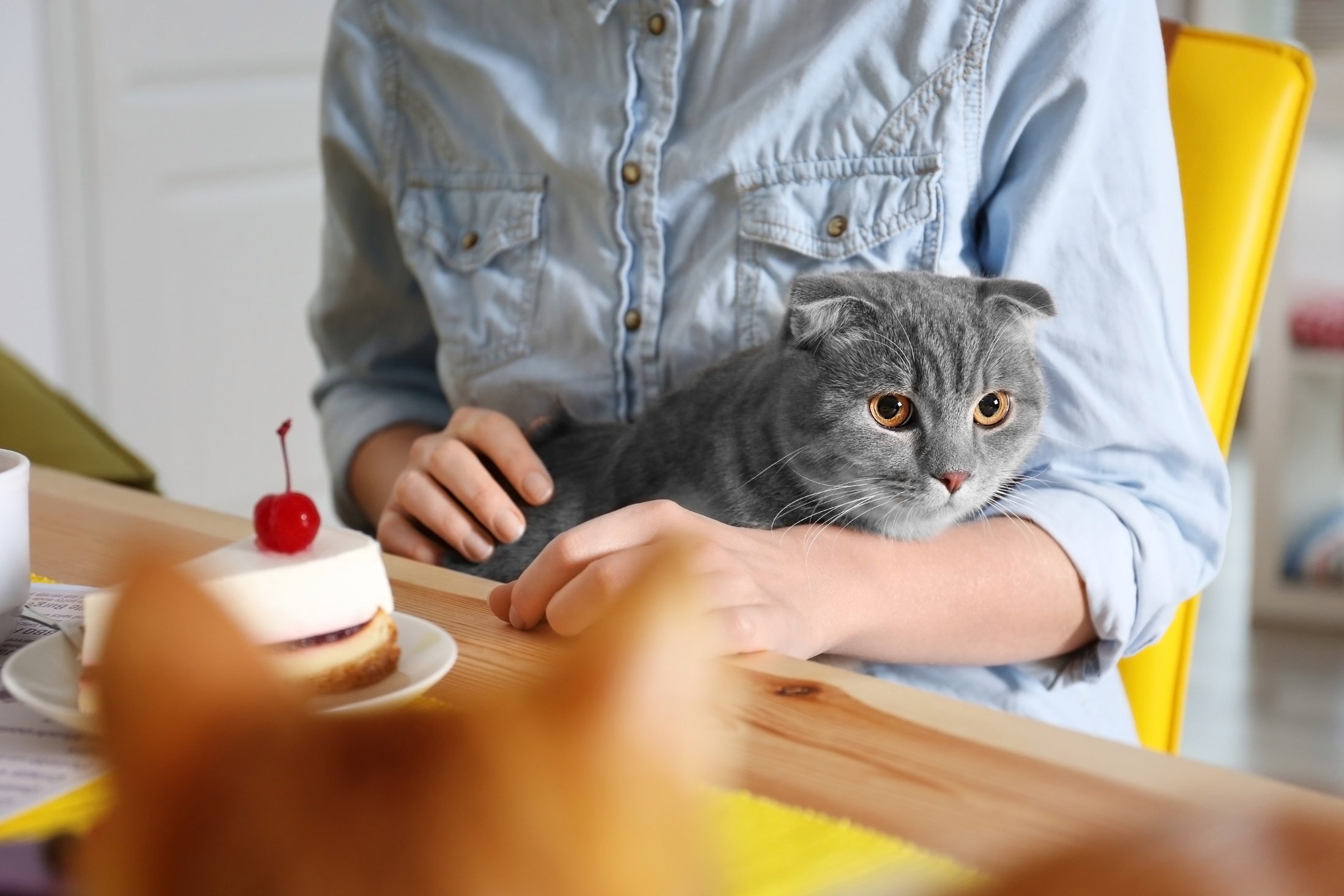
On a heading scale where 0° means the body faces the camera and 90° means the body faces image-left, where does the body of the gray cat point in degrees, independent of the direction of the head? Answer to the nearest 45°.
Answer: approximately 315°

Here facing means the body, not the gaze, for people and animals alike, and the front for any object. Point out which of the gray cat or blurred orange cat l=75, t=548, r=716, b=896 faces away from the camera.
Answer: the blurred orange cat

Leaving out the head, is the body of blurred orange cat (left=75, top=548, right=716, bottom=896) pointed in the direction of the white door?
yes

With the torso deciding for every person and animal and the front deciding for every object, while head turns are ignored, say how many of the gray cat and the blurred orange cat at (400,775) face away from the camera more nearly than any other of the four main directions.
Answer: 1

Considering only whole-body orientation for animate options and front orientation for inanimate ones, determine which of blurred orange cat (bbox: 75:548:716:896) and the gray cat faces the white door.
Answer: the blurred orange cat

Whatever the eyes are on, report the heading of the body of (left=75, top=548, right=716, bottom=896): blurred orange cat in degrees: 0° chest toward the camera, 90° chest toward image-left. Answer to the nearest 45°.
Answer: approximately 180°

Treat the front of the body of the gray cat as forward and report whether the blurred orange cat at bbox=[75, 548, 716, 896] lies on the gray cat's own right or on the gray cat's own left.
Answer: on the gray cat's own right
